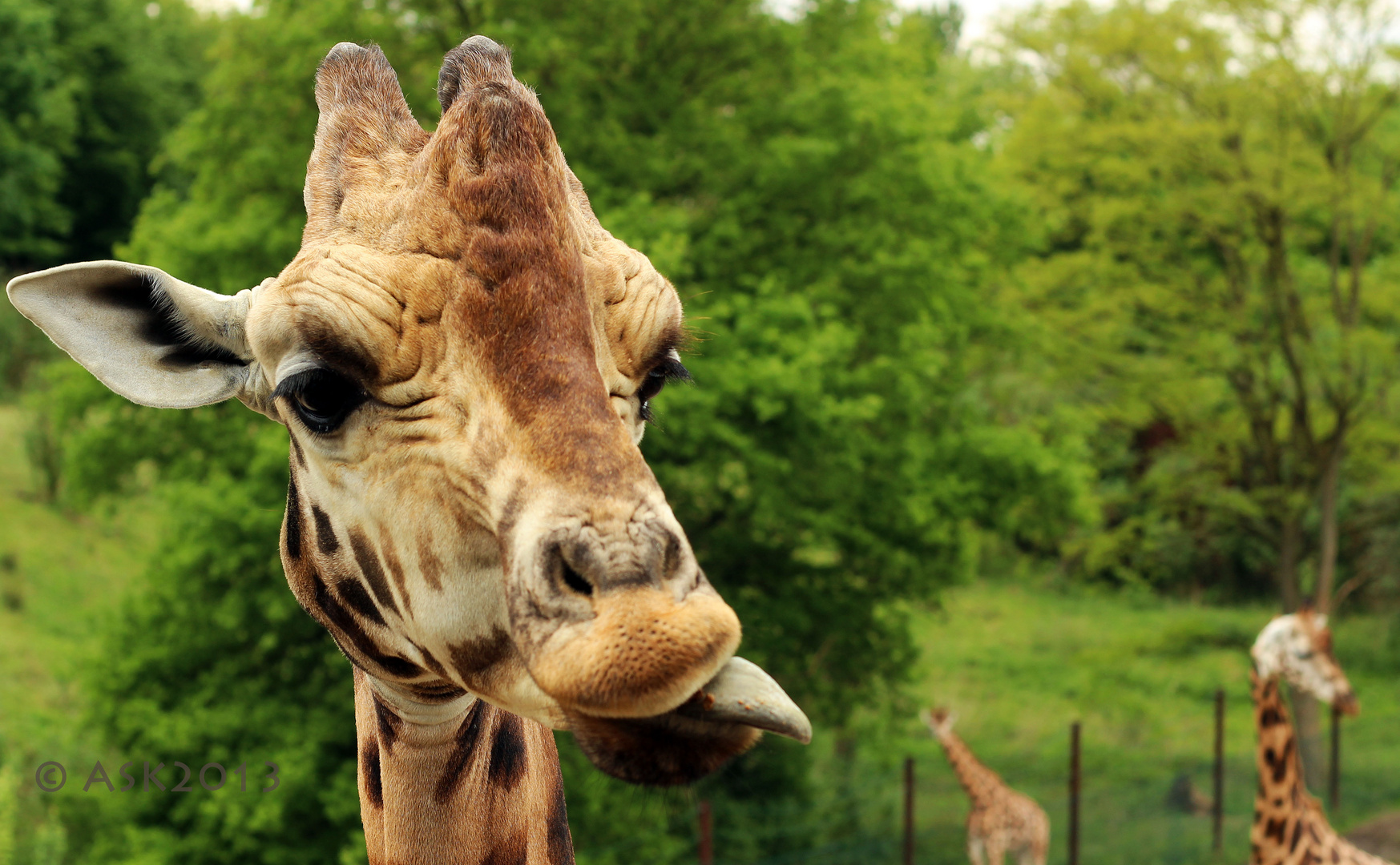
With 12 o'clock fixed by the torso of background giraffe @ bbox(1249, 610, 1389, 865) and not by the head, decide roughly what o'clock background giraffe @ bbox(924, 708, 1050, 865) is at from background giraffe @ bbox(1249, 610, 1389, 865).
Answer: background giraffe @ bbox(924, 708, 1050, 865) is roughly at 2 o'clock from background giraffe @ bbox(1249, 610, 1389, 865).

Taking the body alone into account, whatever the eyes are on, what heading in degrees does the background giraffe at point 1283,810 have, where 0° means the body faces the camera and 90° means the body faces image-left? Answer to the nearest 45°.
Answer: approximately 90°

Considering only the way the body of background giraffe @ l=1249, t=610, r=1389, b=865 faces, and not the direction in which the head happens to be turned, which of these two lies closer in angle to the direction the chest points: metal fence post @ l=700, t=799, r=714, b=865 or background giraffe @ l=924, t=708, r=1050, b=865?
the metal fence post

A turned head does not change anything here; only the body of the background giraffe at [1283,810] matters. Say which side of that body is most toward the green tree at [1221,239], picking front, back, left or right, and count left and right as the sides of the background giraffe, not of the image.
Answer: right

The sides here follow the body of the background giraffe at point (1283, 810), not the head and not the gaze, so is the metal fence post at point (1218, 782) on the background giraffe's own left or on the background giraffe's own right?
on the background giraffe's own right

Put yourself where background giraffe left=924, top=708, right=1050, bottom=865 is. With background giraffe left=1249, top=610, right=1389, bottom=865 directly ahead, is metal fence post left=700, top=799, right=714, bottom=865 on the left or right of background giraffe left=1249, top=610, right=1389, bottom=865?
right

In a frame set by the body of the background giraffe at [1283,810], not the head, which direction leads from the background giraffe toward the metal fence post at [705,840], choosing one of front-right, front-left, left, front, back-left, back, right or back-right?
front

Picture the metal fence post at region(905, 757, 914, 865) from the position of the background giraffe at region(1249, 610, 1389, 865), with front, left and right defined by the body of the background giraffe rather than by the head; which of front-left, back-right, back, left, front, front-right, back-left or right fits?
front-right
